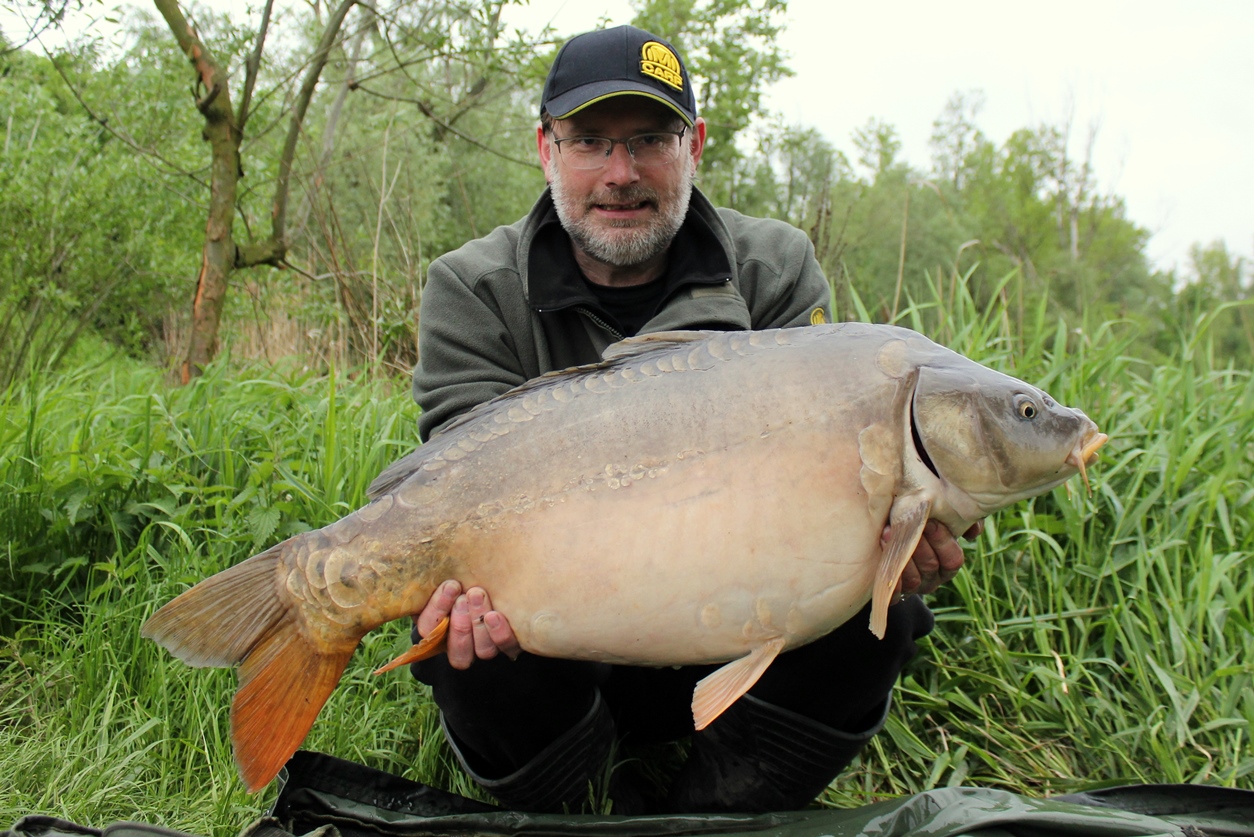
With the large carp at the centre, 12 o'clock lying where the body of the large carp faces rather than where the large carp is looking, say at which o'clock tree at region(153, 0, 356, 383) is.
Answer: The tree is roughly at 8 o'clock from the large carp.

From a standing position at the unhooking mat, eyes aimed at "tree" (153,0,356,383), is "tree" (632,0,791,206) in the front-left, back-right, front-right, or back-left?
front-right

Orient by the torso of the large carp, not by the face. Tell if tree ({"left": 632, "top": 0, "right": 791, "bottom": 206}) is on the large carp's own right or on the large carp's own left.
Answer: on the large carp's own left

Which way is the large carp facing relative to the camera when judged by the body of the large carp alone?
to the viewer's right

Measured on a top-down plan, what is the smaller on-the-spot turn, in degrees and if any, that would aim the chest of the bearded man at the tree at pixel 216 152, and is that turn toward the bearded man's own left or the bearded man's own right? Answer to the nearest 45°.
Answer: approximately 135° to the bearded man's own right

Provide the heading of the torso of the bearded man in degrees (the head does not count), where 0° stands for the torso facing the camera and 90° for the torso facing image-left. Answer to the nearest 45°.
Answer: approximately 0°

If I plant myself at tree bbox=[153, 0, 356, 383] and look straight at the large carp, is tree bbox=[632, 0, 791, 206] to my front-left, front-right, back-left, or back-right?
back-left

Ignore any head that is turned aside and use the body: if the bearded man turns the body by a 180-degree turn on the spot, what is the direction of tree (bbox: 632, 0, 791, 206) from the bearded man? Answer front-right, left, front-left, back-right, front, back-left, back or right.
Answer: front

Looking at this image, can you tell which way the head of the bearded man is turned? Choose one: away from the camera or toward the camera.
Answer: toward the camera
